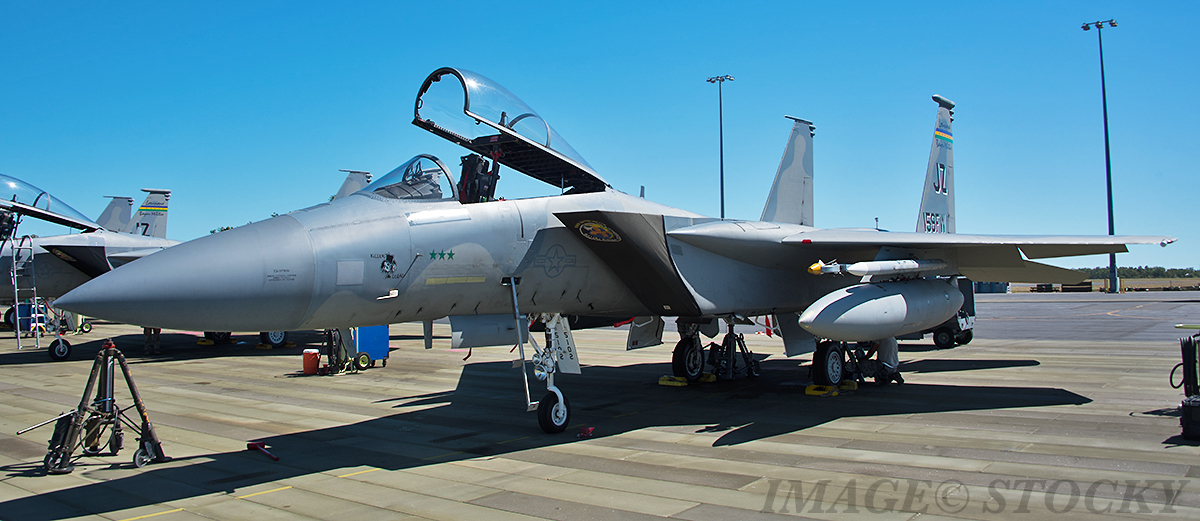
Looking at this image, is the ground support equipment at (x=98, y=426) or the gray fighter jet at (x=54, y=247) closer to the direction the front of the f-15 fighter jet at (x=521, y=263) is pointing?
the ground support equipment

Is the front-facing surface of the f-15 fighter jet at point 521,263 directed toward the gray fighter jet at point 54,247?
no

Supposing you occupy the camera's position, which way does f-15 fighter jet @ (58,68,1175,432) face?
facing the viewer and to the left of the viewer

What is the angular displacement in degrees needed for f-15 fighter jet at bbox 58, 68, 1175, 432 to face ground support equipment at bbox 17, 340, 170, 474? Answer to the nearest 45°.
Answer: approximately 45° to its right

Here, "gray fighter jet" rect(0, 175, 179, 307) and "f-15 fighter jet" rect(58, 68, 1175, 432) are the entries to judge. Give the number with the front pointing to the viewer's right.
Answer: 0

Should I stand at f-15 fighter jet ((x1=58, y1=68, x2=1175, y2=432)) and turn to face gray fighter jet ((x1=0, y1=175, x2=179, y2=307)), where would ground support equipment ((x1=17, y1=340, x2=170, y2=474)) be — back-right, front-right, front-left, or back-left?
front-left

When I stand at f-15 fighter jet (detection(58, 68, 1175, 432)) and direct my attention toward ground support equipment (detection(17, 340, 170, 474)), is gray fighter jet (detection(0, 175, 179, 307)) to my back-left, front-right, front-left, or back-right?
front-right

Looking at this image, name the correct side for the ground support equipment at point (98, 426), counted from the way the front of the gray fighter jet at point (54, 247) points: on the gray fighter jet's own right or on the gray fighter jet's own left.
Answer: on the gray fighter jet's own left
